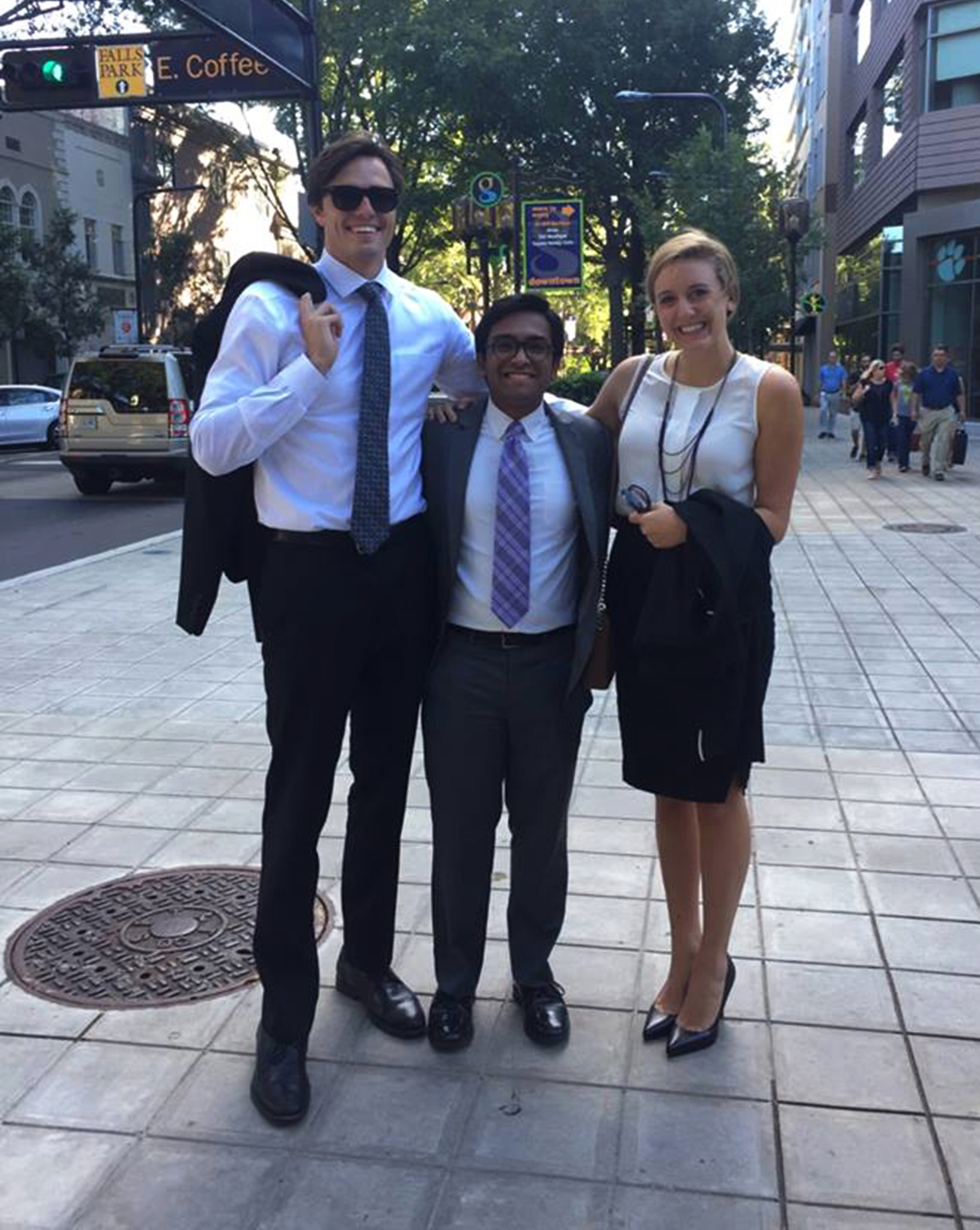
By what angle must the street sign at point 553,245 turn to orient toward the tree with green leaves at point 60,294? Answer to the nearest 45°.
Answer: approximately 135° to its right

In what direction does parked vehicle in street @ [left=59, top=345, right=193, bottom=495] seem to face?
away from the camera

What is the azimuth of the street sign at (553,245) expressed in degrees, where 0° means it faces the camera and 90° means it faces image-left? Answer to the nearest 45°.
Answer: approximately 0°

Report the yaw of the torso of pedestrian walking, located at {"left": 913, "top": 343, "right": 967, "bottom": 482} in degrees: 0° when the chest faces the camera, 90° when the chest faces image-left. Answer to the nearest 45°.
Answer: approximately 0°

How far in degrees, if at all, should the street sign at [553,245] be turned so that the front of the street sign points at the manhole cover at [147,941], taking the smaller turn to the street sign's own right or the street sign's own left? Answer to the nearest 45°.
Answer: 0° — it already faces it

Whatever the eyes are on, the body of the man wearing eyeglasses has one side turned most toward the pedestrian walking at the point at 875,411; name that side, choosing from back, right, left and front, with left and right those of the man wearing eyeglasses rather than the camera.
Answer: back

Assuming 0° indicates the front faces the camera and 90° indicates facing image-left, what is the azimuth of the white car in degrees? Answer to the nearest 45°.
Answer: approximately 90°

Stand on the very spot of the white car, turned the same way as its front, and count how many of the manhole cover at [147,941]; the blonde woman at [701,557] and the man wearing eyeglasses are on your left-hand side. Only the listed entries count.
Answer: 3
